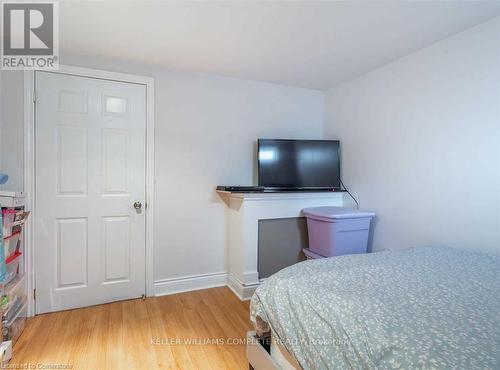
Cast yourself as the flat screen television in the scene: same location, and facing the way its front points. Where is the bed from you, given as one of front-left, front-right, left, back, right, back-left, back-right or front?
front

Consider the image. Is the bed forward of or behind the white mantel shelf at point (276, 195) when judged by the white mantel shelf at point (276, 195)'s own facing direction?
forward

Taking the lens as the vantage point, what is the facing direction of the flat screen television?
facing the viewer

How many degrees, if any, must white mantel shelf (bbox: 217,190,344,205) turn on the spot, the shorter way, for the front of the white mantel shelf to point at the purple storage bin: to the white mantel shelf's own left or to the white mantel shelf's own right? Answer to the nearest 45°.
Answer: approximately 90° to the white mantel shelf's own left

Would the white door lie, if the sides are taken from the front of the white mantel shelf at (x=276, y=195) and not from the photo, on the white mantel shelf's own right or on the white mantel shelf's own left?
on the white mantel shelf's own right

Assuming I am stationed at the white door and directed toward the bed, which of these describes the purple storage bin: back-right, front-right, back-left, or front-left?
front-left

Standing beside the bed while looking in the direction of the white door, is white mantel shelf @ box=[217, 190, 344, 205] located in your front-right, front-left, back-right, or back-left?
front-right

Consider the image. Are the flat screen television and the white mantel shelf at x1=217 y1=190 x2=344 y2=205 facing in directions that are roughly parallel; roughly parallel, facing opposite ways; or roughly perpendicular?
roughly parallel

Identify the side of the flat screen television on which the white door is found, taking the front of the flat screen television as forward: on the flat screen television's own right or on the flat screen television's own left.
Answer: on the flat screen television's own right

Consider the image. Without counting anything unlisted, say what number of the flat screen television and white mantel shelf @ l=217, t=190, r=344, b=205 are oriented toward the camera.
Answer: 2
